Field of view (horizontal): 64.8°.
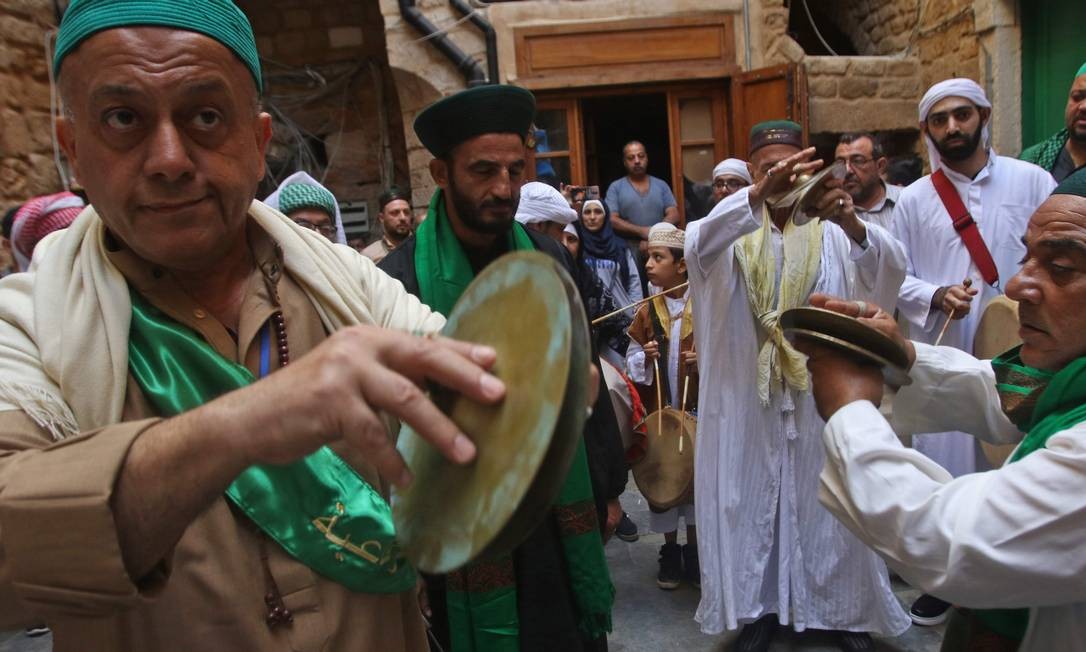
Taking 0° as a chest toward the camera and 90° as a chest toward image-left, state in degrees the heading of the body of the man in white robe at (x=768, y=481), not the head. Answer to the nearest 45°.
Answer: approximately 0°

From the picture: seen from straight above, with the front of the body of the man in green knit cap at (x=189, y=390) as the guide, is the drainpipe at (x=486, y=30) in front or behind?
behind

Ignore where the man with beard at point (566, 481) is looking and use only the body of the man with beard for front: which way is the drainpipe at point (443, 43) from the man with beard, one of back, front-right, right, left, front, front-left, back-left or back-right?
back-left

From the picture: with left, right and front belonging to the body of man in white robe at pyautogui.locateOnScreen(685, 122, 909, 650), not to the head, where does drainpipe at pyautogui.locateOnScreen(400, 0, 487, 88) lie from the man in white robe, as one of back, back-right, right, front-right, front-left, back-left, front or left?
back-right

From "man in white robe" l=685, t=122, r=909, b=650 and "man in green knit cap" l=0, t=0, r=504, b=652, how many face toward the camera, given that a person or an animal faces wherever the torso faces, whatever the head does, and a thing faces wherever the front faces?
2

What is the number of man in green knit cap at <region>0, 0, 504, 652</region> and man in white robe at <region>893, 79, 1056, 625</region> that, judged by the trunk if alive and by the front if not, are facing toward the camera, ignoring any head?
2

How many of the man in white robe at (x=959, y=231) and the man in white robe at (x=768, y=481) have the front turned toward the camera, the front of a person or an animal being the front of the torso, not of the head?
2

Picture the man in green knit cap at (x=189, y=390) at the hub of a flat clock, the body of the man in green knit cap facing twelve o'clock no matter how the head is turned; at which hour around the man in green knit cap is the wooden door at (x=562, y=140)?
The wooden door is roughly at 7 o'clock from the man in green knit cap.
